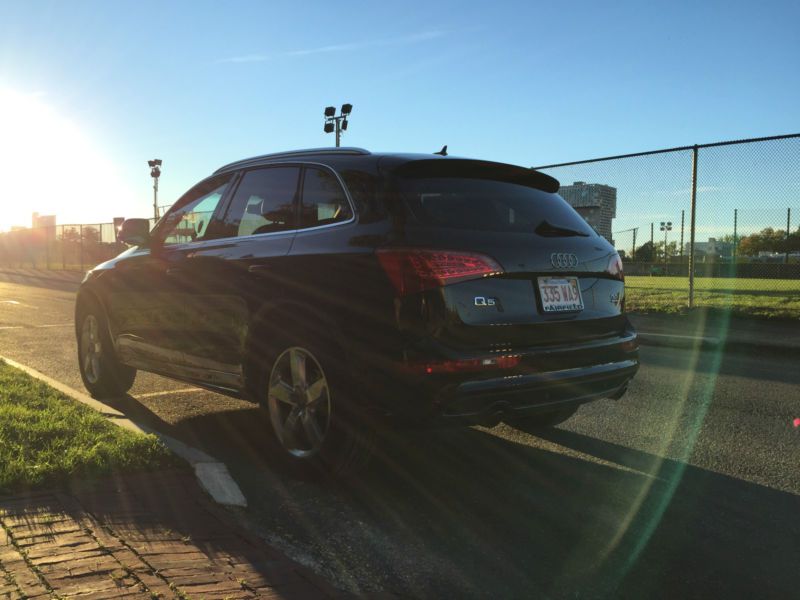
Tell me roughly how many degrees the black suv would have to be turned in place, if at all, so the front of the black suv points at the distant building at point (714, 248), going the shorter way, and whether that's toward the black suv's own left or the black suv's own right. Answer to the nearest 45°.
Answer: approximately 90° to the black suv's own right

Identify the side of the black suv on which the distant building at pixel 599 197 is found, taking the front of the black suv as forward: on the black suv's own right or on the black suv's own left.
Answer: on the black suv's own right

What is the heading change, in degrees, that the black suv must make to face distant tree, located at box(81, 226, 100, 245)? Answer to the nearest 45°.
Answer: approximately 45° to its right

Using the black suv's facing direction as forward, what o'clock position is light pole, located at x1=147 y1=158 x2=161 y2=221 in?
The light pole is roughly at 1 o'clock from the black suv.

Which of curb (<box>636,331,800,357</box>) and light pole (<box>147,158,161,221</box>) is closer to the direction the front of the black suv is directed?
the light pole

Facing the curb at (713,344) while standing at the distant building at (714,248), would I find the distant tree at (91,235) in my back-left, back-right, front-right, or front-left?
front-right

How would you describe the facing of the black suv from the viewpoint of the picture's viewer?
facing away from the viewer and to the left of the viewer

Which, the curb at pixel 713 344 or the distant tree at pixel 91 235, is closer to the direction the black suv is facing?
the distant tree

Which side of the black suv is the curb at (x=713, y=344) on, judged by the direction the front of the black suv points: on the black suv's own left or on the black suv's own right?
on the black suv's own right

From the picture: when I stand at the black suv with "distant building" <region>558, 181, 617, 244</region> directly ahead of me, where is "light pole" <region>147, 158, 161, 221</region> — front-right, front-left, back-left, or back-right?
front-left

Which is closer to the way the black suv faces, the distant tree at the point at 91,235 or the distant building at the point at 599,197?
the distant tree

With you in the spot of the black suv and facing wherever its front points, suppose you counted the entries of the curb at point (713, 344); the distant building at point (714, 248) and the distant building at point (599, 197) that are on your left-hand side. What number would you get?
0
